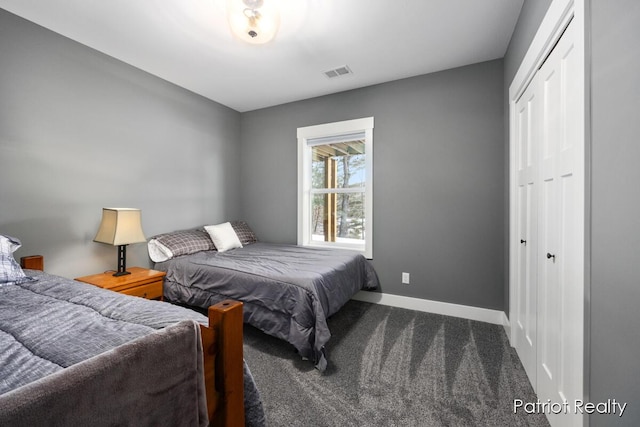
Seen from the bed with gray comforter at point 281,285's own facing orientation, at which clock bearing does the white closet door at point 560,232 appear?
The white closet door is roughly at 12 o'clock from the bed with gray comforter.

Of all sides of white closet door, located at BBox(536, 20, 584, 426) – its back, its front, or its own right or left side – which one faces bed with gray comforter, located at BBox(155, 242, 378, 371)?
front

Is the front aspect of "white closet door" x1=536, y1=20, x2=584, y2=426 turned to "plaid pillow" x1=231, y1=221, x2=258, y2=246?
yes

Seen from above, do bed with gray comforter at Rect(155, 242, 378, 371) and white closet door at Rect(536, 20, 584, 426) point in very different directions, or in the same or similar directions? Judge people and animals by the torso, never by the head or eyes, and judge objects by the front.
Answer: very different directions

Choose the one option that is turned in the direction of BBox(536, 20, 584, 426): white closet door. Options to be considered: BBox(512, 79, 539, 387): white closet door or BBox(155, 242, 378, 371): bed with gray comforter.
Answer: the bed with gray comforter

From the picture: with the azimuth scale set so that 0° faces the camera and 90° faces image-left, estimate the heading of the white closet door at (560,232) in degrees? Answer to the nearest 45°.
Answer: approximately 90°

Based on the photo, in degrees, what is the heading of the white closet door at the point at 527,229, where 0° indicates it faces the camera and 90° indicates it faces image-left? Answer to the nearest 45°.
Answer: approximately 90°

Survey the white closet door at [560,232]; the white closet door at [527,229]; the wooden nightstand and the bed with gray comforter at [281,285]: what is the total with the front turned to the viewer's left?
2

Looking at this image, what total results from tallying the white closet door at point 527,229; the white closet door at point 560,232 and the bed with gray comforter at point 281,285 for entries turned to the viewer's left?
2

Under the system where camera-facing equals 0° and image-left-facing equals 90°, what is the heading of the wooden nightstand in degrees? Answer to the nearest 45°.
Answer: approximately 315°
